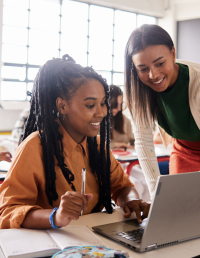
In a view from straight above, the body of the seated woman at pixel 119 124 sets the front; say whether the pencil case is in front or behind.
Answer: in front

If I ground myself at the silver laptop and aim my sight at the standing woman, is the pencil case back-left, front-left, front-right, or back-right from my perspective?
back-left

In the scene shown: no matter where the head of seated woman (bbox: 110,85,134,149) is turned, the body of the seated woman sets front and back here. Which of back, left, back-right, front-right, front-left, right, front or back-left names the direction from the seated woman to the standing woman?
front-left

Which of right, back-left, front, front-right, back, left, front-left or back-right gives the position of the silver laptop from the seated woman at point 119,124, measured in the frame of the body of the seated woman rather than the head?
front-left

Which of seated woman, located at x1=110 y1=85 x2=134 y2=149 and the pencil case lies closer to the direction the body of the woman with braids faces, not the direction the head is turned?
the pencil case

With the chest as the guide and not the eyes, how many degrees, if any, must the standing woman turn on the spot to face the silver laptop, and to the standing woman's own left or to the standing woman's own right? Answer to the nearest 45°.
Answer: approximately 45° to the standing woman's own left

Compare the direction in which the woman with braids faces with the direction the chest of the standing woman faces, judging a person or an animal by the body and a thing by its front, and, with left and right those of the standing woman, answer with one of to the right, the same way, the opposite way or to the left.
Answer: to the left

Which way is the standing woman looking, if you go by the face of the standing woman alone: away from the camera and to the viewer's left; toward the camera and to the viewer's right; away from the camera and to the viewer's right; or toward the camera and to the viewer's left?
toward the camera and to the viewer's left

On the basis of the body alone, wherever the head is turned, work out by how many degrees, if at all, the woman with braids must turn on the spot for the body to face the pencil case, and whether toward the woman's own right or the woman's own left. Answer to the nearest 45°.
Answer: approximately 45° to the woman's own right

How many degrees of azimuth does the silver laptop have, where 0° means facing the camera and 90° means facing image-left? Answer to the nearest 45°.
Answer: approximately 135°

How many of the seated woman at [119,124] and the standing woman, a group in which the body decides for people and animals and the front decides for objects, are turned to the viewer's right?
0

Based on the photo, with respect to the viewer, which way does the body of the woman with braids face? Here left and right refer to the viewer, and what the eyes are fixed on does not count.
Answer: facing the viewer and to the right of the viewer

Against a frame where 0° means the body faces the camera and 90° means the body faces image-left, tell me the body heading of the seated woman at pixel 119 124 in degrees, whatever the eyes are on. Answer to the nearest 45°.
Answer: approximately 45°

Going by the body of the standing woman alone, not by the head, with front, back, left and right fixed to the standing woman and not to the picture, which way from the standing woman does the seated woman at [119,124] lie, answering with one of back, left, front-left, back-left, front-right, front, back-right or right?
back-right

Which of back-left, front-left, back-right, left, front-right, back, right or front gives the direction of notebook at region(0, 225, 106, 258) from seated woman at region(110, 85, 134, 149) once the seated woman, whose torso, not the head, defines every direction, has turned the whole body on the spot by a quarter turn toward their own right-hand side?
back-left

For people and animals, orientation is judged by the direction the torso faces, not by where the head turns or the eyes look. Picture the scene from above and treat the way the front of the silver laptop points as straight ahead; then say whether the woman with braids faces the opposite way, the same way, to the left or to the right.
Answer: the opposite way

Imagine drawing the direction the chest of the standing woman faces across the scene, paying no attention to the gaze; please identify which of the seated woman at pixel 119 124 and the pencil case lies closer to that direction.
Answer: the pencil case
